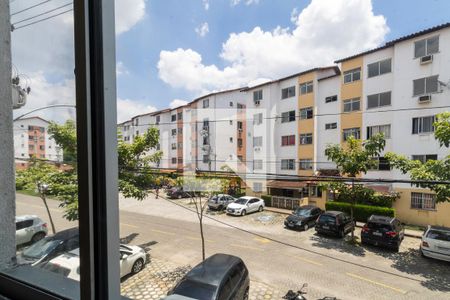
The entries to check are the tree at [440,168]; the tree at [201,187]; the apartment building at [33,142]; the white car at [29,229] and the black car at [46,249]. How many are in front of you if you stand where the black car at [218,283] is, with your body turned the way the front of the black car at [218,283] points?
3

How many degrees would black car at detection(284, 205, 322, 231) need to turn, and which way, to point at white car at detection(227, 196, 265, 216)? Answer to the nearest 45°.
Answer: approximately 45° to its right

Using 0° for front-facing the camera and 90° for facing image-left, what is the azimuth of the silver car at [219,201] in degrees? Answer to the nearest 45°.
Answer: approximately 45°

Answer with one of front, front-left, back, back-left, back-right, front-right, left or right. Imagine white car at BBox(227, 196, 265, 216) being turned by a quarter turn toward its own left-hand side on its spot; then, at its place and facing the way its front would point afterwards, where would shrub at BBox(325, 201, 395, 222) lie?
front-left
